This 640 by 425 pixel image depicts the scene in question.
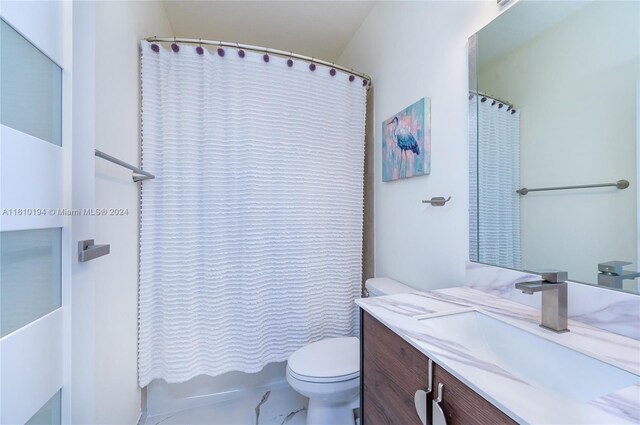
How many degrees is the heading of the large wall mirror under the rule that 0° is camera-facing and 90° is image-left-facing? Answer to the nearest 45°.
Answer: approximately 45°

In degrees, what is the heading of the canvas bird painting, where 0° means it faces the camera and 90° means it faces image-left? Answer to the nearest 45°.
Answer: approximately 45°

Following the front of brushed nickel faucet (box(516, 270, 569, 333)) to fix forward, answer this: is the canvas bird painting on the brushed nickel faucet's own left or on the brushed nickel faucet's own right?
on the brushed nickel faucet's own right

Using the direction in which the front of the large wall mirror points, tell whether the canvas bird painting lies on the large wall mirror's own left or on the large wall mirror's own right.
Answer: on the large wall mirror's own right

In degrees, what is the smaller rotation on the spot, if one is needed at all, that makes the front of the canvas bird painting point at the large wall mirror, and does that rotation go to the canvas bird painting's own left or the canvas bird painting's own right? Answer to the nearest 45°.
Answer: approximately 90° to the canvas bird painting's own left

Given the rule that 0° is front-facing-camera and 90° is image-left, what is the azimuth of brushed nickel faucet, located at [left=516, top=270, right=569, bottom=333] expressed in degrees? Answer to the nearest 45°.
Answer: approximately 45°

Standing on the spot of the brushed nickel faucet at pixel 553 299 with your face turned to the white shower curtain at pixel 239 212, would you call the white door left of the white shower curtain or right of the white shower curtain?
left

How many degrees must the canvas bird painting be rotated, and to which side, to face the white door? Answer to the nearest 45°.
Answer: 0° — it already faces it

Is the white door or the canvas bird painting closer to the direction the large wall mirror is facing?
the white door
